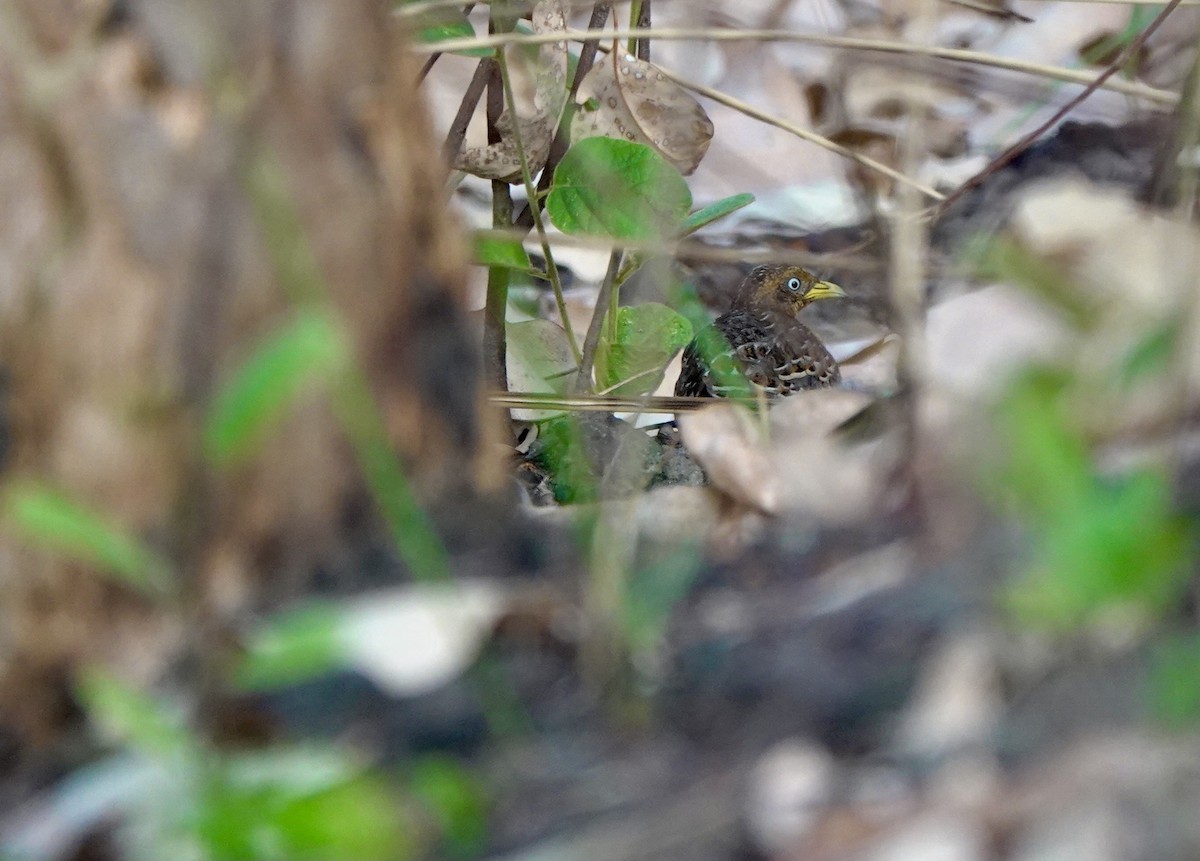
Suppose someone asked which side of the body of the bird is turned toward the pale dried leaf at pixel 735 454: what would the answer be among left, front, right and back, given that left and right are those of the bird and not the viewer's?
right

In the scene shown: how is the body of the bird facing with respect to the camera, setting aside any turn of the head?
to the viewer's right

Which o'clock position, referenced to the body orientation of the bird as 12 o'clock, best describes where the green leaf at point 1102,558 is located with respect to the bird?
The green leaf is roughly at 3 o'clock from the bird.

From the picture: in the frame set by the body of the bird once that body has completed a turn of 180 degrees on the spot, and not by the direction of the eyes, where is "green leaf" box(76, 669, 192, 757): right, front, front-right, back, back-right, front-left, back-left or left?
left
